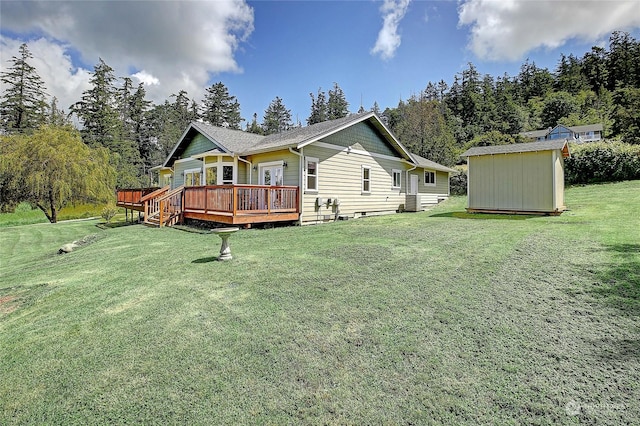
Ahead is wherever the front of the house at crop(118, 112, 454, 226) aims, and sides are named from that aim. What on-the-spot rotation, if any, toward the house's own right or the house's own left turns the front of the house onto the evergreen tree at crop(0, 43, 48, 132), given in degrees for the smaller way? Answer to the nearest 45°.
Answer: approximately 90° to the house's own right

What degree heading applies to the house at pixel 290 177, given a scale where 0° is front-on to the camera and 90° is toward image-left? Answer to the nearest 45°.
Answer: approximately 45°

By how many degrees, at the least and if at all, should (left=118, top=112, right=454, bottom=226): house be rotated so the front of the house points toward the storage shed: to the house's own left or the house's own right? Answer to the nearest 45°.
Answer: approximately 135° to the house's own left

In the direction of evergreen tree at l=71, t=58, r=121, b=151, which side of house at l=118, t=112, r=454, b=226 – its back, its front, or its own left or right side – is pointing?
right

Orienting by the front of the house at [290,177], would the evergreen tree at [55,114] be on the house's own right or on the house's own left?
on the house's own right

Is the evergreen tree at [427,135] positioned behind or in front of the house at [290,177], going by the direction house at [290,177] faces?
behind
